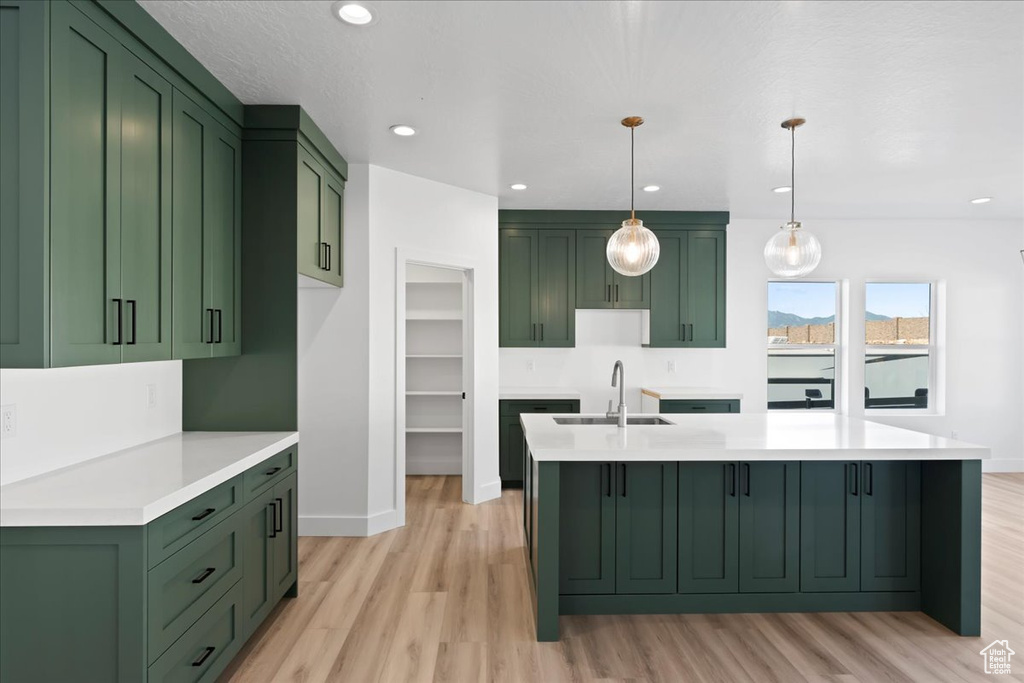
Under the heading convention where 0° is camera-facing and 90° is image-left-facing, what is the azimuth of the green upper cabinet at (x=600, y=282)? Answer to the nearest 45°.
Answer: approximately 0°

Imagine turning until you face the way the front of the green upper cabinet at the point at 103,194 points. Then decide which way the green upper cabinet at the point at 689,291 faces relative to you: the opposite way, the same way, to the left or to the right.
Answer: to the right

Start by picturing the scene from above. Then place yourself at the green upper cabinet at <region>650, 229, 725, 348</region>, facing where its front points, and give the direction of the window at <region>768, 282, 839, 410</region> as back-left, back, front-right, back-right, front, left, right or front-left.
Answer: back-left

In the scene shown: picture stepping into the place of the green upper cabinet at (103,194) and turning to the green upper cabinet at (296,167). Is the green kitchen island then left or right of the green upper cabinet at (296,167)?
right

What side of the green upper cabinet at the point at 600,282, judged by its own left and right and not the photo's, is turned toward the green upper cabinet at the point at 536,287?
right

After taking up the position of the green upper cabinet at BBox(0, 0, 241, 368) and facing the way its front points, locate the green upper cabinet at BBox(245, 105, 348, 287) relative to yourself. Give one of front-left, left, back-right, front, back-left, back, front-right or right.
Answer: left

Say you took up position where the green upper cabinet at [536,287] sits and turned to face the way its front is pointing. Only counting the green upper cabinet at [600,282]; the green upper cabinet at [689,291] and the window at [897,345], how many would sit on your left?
3

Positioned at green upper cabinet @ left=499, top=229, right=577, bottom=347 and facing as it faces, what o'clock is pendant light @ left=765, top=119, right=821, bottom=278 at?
The pendant light is roughly at 11 o'clock from the green upper cabinet.

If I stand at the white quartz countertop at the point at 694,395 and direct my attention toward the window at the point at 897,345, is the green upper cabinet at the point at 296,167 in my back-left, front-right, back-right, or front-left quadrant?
back-right
